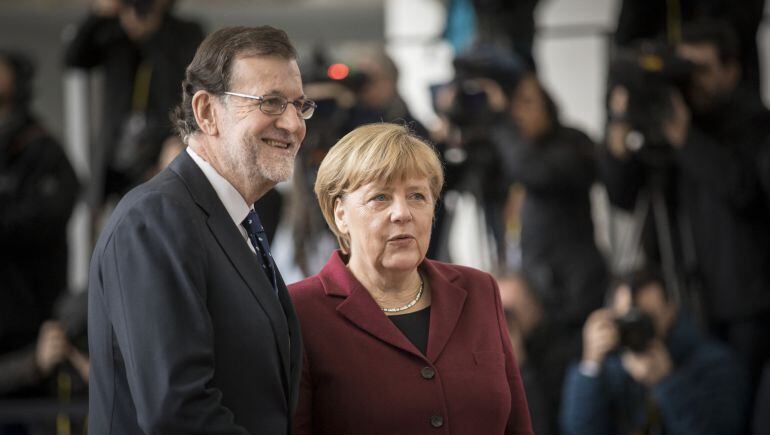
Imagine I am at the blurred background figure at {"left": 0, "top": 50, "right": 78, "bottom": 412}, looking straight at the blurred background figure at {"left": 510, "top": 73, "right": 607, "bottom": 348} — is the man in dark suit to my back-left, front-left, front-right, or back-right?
front-right

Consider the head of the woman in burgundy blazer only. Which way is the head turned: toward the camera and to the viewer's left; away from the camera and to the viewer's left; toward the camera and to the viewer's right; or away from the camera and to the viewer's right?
toward the camera and to the viewer's right

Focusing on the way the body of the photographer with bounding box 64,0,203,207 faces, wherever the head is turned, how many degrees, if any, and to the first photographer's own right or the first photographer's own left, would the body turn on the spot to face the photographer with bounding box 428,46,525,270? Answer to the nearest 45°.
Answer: approximately 90° to the first photographer's own left

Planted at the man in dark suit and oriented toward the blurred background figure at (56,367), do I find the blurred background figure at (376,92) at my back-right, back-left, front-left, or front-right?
front-right

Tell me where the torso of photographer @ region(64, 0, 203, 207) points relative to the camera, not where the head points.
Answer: toward the camera

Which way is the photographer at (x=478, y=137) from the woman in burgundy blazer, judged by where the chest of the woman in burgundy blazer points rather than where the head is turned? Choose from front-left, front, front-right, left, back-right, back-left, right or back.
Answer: back-left

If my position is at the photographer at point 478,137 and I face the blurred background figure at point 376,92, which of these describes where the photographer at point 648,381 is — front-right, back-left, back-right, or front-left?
back-left

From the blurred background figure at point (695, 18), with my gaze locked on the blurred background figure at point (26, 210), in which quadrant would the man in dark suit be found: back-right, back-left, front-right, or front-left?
front-left

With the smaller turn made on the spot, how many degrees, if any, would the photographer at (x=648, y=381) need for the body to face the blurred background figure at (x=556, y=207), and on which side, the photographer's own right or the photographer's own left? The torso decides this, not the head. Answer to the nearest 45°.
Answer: approximately 90° to the photographer's own right

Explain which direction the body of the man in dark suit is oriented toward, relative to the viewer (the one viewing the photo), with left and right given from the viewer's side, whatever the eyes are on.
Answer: facing the viewer and to the right of the viewer

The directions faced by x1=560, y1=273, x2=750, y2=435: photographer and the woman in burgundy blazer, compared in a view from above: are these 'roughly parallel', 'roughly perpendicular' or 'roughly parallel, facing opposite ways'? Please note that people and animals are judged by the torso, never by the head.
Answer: roughly parallel

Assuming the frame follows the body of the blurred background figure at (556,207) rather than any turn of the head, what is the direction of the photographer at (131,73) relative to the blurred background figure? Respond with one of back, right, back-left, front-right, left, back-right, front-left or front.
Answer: front-right

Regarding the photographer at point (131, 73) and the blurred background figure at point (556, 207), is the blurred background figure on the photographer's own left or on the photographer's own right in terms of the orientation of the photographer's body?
on the photographer's own left

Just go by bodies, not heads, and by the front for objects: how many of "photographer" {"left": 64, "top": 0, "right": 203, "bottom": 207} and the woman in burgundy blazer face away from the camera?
0

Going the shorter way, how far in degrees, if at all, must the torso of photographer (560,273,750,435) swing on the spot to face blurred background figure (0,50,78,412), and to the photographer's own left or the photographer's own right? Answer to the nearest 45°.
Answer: approximately 45° to the photographer's own right

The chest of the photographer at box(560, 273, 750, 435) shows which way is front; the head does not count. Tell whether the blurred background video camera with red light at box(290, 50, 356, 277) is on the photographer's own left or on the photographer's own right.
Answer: on the photographer's own right

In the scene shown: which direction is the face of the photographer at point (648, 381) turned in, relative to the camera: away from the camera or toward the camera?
toward the camera

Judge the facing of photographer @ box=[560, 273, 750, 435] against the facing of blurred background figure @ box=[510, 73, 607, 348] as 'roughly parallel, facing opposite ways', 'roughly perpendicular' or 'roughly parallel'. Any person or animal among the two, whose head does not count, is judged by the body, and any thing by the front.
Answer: roughly parallel
